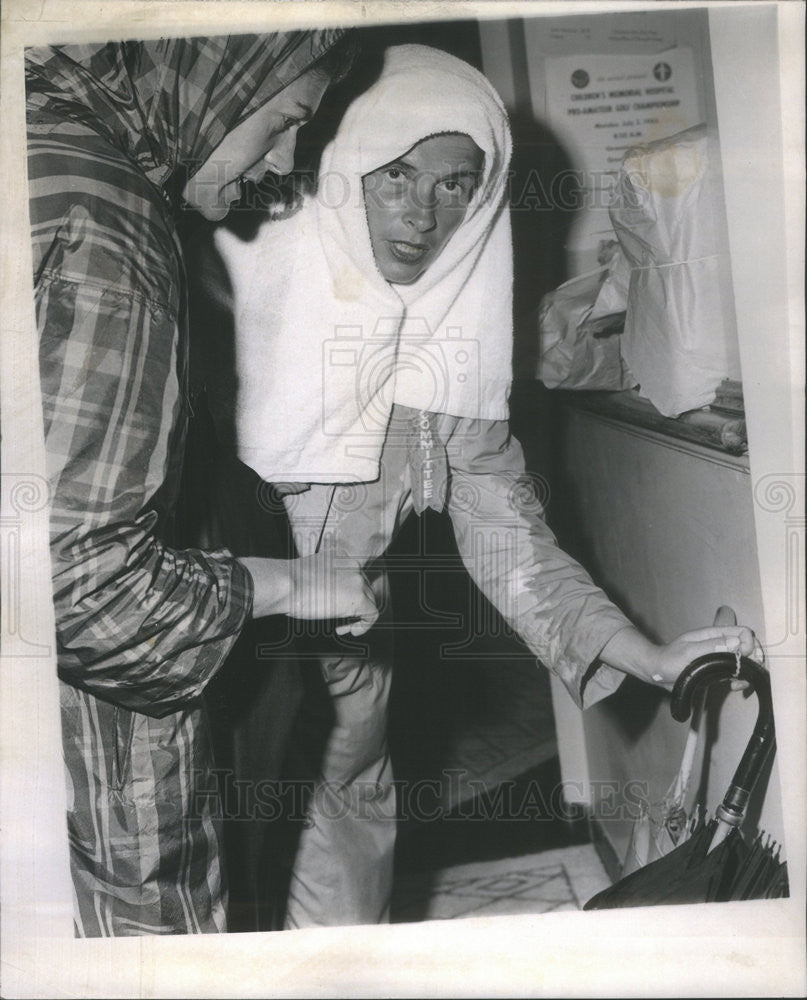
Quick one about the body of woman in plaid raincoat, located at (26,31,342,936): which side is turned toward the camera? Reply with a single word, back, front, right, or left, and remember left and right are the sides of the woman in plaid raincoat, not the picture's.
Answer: right
